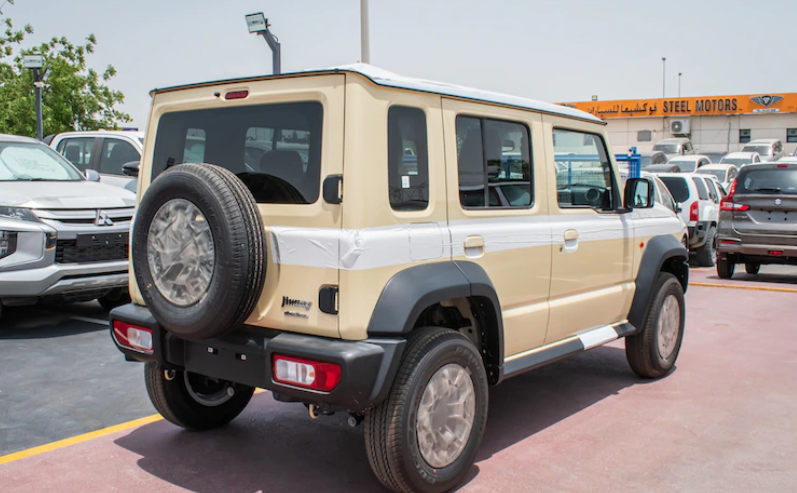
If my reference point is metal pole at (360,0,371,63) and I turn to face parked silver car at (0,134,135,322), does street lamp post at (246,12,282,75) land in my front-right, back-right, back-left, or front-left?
front-right

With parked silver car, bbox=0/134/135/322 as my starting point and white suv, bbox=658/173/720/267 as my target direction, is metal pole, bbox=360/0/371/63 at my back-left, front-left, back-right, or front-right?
front-left

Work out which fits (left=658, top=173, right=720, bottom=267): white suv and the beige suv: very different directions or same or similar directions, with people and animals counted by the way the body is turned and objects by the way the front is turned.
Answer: same or similar directions

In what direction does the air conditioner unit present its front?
toward the camera

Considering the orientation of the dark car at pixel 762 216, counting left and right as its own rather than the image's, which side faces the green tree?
left

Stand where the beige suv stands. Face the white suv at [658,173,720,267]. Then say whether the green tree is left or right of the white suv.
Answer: left

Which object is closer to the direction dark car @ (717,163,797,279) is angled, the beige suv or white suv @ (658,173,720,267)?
the white suv

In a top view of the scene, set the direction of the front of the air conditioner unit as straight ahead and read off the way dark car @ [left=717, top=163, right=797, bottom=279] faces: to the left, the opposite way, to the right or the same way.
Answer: the opposite way

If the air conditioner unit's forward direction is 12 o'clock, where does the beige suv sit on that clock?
The beige suv is roughly at 12 o'clock from the air conditioner unit.

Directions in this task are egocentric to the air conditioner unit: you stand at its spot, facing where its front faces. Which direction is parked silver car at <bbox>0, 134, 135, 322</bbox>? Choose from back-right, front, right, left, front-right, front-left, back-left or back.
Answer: front

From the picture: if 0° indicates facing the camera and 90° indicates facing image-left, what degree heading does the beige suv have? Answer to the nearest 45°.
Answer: approximately 225°

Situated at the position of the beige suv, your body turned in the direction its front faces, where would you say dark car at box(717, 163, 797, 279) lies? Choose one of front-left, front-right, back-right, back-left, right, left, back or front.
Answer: front

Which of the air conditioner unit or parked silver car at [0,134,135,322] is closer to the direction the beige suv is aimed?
the air conditioner unit

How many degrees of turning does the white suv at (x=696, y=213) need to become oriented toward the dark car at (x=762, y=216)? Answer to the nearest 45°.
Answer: approximately 135° to its right

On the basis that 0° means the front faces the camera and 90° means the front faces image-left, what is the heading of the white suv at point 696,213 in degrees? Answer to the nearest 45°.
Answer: approximately 225°

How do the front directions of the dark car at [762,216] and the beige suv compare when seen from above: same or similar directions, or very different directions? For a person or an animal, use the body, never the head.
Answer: same or similar directions

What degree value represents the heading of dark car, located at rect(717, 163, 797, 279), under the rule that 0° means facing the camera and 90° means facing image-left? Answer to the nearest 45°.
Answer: approximately 180°

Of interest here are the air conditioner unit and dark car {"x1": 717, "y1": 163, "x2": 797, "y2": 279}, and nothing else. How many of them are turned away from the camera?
1
